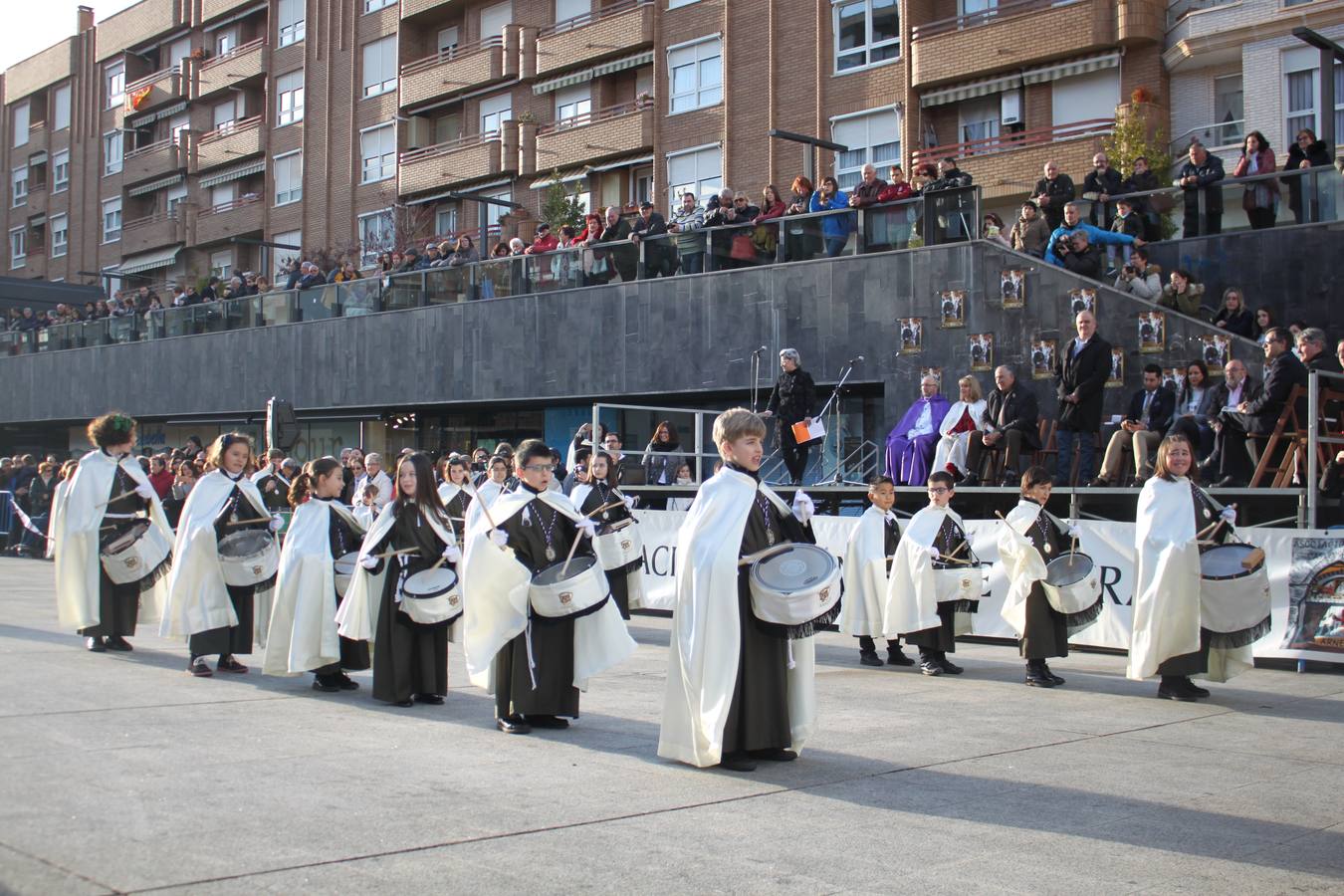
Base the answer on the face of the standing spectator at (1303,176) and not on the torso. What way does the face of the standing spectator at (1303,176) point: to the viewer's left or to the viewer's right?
to the viewer's left

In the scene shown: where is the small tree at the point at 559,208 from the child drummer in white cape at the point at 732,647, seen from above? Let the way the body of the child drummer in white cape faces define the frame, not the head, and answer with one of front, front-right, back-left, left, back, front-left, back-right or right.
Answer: back-left

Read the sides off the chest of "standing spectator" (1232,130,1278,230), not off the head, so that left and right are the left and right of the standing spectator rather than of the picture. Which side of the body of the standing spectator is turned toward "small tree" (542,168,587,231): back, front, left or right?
right

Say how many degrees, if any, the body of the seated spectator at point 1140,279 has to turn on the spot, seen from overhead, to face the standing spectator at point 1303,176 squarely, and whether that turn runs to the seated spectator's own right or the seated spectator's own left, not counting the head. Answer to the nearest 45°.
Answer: approximately 135° to the seated spectator's own left

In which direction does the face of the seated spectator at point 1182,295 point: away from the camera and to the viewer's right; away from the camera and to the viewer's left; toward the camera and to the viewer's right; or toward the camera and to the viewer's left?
toward the camera and to the viewer's left

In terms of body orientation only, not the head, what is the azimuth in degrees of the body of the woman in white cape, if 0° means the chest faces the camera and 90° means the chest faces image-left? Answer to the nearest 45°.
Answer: approximately 45°

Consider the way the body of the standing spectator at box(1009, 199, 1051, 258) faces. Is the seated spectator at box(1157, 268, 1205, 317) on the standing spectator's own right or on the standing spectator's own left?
on the standing spectator's own left

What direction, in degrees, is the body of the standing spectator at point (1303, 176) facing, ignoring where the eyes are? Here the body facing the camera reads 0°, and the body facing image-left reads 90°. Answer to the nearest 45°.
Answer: approximately 45°
